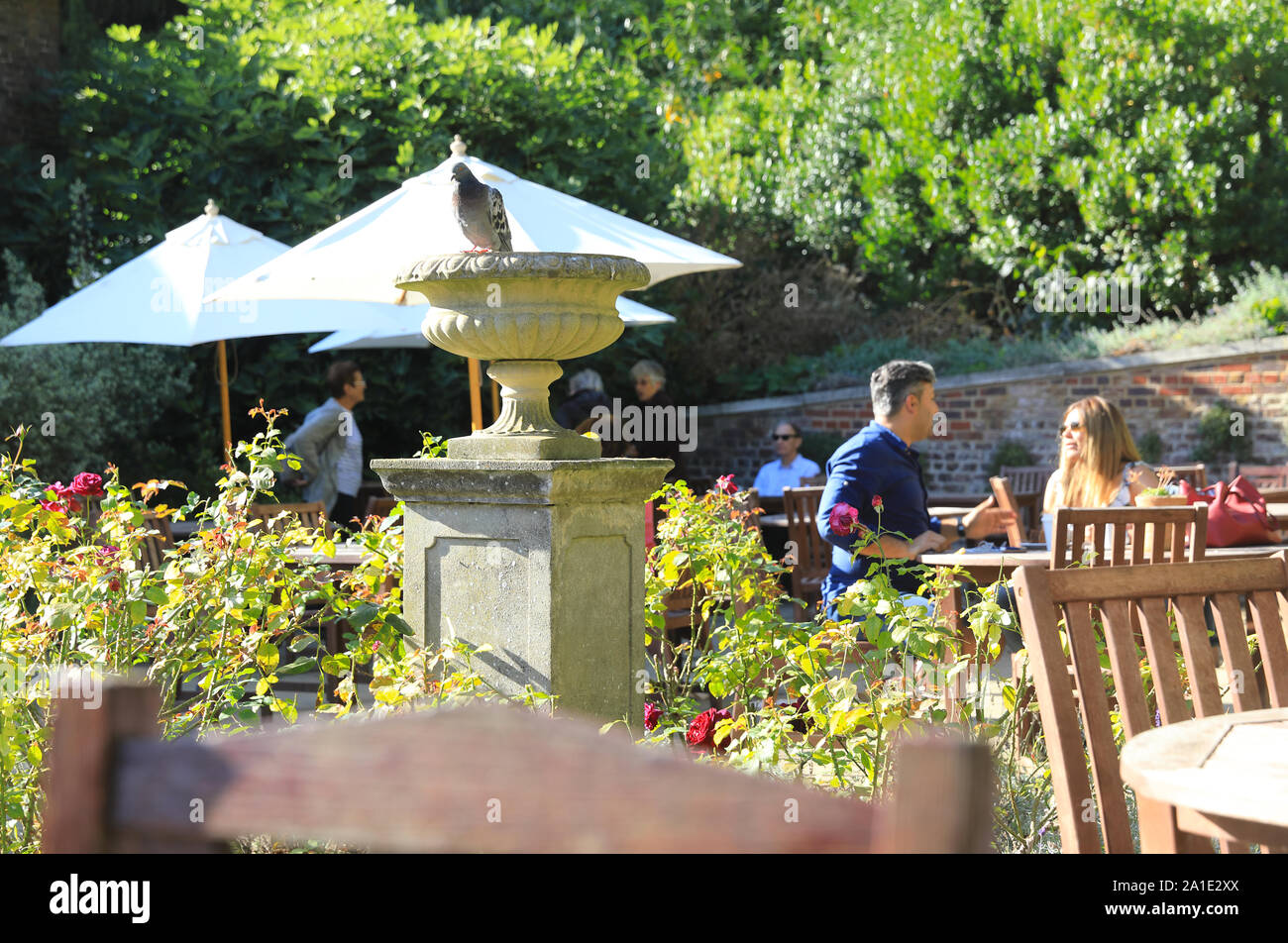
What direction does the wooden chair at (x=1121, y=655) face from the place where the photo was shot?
facing the viewer and to the right of the viewer

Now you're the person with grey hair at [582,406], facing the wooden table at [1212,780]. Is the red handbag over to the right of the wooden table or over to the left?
left

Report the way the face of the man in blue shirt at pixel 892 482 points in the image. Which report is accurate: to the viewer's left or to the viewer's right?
to the viewer's right

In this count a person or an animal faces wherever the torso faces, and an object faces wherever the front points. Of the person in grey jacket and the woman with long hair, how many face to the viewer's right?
1

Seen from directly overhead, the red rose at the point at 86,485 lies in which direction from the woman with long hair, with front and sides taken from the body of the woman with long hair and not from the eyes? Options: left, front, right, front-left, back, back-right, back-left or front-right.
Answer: front

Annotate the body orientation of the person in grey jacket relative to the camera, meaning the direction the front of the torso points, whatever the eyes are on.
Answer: to the viewer's right

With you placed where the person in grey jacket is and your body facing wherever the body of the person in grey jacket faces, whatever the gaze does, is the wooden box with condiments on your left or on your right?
on your right

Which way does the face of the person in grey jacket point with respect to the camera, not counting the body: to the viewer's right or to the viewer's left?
to the viewer's right

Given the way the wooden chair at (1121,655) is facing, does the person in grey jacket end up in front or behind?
behind

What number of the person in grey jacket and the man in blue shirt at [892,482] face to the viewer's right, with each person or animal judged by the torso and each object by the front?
2

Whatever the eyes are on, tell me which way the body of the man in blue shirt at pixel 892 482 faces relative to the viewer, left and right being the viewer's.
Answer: facing to the right of the viewer

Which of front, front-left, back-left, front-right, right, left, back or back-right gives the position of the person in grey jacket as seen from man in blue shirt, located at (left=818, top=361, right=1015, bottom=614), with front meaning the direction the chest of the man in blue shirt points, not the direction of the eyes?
back-left

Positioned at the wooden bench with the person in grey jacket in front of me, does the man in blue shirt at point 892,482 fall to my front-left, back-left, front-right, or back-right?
front-right

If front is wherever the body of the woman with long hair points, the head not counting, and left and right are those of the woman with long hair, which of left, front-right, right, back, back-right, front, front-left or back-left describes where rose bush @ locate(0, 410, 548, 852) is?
front

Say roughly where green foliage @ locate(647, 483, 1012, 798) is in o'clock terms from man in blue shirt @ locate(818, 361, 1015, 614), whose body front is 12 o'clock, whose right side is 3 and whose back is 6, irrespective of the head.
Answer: The green foliage is roughly at 3 o'clock from the man in blue shirt.

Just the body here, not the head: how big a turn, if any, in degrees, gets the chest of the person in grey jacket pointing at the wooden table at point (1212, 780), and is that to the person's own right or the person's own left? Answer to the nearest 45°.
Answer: approximately 90° to the person's own right

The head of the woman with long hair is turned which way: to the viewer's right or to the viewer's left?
to the viewer's left

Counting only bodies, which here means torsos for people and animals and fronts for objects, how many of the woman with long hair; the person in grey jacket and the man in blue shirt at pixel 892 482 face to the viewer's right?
2
